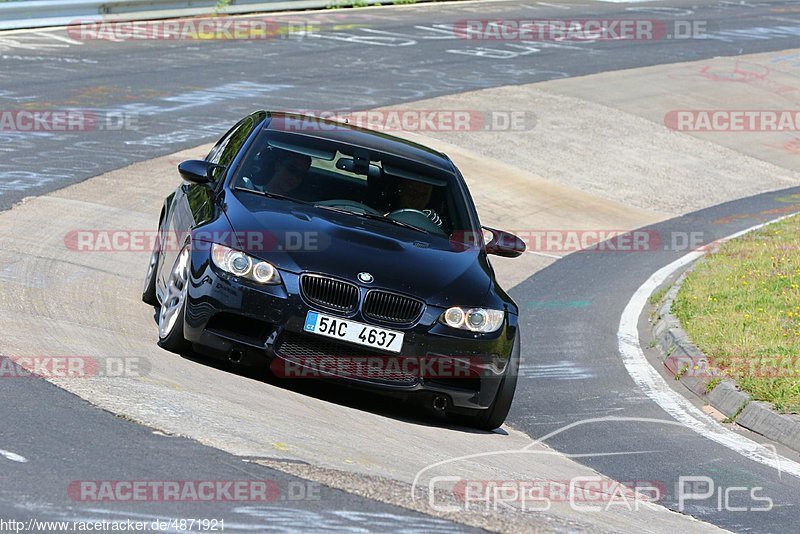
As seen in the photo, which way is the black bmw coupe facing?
toward the camera

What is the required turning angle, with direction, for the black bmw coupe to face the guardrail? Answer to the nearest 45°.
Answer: approximately 180°

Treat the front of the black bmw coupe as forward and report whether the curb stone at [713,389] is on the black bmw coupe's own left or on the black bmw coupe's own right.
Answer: on the black bmw coupe's own left
